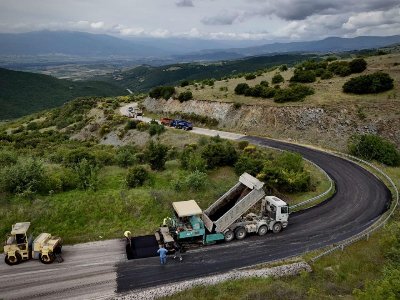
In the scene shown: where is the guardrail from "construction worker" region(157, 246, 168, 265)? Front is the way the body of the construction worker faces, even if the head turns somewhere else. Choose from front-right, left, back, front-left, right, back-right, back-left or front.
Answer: right

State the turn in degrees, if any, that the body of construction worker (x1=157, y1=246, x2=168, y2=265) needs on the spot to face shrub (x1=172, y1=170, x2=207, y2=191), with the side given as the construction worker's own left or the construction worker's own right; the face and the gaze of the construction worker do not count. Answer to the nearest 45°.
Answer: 0° — they already face it

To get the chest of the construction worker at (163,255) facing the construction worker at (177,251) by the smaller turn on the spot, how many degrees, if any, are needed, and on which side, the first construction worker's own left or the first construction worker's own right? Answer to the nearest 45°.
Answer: approximately 45° to the first construction worker's own right

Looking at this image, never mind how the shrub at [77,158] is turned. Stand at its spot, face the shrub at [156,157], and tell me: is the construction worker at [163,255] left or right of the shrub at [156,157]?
right

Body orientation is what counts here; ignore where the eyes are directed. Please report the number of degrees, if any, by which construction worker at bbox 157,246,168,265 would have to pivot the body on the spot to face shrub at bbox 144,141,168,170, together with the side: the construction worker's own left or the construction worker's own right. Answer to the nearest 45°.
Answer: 0° — they already face it

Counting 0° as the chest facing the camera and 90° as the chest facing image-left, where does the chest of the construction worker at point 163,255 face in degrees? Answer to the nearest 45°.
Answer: approximately 180°

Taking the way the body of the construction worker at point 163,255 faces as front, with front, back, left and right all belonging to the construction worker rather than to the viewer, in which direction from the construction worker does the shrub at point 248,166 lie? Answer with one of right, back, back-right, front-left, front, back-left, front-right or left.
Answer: front-right

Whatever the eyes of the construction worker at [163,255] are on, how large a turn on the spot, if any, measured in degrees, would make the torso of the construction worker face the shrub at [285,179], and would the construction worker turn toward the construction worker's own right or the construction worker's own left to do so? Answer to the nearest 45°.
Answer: approximately 45° to the construction worker's own right

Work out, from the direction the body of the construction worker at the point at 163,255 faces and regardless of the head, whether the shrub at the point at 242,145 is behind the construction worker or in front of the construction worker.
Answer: in front

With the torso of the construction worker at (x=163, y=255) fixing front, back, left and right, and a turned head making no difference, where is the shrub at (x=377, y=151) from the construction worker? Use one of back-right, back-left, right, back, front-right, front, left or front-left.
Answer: front-right
